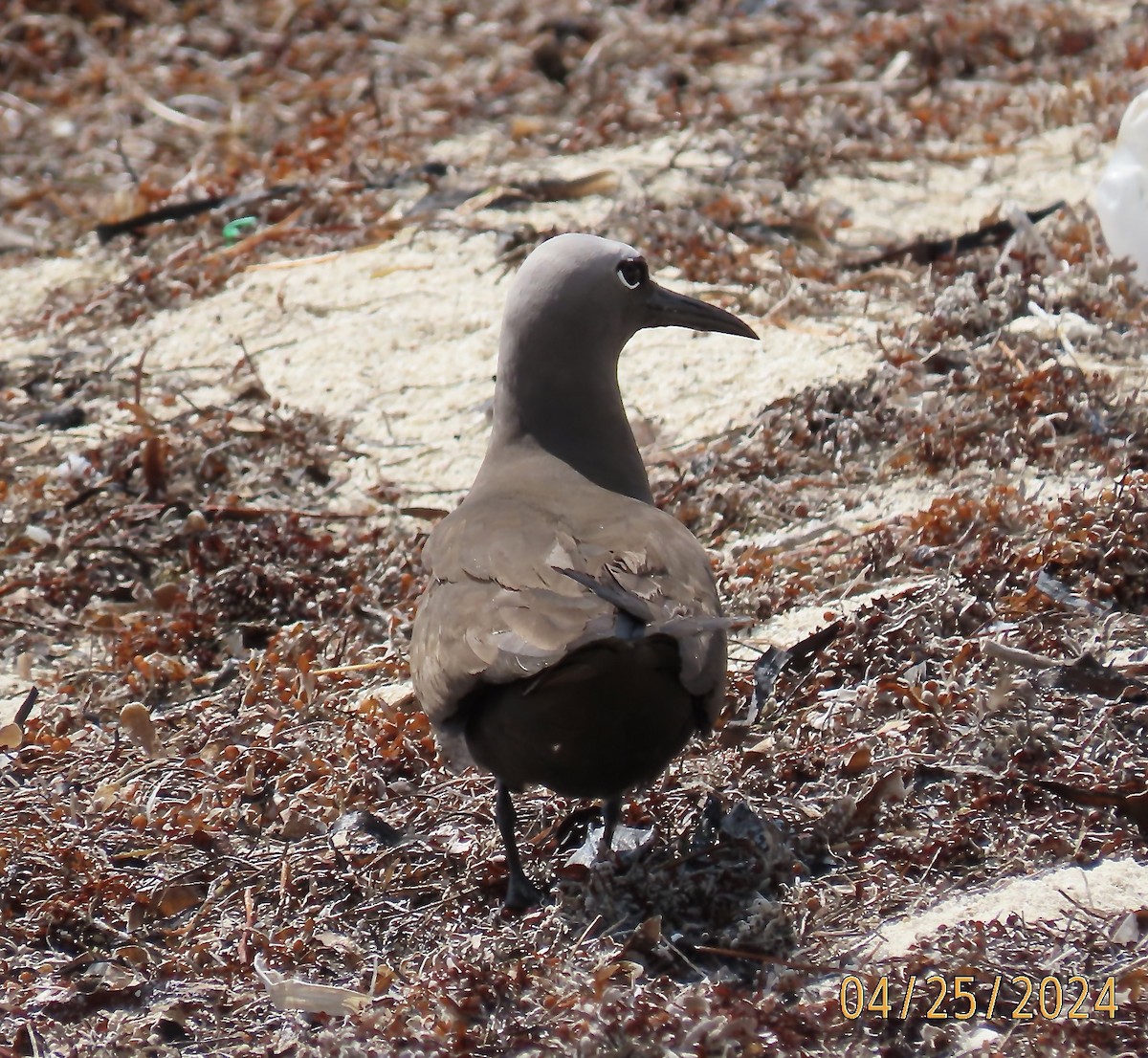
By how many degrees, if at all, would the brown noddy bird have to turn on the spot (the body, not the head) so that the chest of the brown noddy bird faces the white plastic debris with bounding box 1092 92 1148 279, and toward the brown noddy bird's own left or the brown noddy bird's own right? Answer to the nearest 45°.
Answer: approximately 45° to the brown noddy bird's own right

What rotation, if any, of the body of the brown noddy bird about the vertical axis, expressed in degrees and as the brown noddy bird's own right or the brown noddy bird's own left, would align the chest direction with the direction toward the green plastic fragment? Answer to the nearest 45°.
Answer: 0° — it already faces it

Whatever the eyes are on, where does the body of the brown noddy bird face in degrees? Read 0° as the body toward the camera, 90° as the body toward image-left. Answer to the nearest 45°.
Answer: approximately 180°
